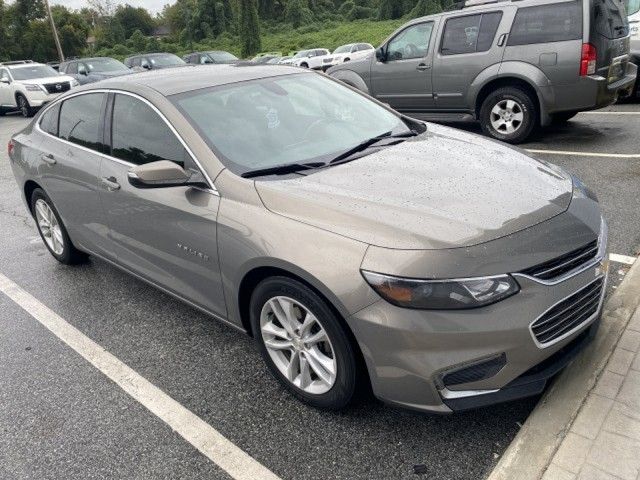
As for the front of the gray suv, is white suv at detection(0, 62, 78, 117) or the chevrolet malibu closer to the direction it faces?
the white suv

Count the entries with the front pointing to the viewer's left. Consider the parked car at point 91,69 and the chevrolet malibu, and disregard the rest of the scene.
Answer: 0

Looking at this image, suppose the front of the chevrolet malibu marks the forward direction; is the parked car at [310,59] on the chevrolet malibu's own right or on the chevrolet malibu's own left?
on the chevrolet malibu's own left

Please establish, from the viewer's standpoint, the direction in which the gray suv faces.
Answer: facing away from the viewer and to the left of the viewer

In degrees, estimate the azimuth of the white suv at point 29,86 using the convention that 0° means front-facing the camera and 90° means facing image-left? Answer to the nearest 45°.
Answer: approximately 315°

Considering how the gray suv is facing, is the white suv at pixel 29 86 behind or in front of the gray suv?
in front

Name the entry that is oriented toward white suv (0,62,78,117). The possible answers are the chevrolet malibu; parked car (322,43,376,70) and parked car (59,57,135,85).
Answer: parked car (322,43,376,70)

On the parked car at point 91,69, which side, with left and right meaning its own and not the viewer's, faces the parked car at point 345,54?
left

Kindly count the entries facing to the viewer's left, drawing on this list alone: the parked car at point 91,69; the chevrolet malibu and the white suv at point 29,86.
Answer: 0

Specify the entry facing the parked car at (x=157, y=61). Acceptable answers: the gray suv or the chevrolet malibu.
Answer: the gray suv

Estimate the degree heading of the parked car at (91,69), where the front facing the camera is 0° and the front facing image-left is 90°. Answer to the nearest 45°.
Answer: approximately 315°

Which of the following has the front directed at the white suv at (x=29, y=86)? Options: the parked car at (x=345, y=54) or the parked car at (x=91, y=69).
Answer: the parked car at (x=345, y=54)

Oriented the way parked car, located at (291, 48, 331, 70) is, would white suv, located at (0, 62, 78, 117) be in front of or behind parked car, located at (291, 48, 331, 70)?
in front

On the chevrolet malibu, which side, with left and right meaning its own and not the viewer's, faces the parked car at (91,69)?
back

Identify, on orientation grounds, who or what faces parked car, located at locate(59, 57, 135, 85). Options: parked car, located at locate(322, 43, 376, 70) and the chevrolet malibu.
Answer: parked car, located at locate(322, 43, 376, 70)
